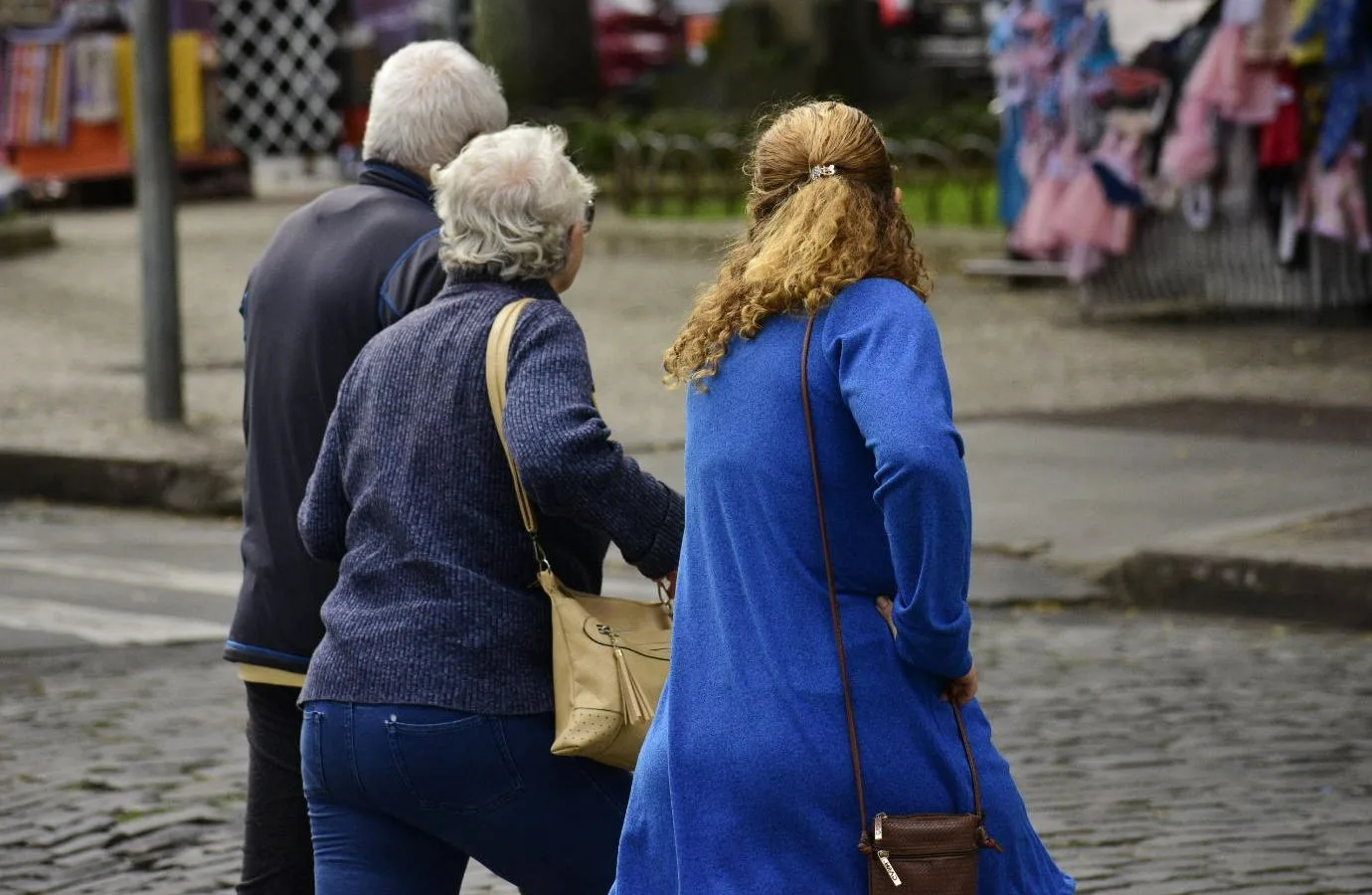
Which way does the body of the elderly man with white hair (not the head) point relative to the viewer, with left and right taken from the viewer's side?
facing away from the viewer and to the right of the viewer

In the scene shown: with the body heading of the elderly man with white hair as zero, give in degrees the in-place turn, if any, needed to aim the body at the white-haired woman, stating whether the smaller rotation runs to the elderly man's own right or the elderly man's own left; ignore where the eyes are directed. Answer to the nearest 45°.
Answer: approximately 135° to the elderly man's own right

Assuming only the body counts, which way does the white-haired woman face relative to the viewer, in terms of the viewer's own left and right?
facing away from the viewer and to the right of the viewer

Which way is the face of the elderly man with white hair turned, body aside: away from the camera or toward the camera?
away from the camera

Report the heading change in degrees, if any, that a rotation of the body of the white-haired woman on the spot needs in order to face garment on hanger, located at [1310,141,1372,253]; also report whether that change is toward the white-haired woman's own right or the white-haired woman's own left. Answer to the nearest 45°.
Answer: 0° — they already face it

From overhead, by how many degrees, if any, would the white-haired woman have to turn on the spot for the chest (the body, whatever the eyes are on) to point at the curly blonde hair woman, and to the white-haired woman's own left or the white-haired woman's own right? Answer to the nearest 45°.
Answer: approximately 90° to the white-haired woman's own right

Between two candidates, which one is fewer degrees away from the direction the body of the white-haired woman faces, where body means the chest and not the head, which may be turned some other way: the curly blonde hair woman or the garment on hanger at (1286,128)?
the garment on hanger

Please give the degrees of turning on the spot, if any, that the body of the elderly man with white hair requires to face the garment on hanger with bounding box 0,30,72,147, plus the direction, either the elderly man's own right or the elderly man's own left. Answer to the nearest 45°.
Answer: approximately 45° to the elderly man's own left

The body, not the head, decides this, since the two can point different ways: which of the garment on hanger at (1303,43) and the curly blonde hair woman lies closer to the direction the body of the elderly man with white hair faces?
the garment on hanger

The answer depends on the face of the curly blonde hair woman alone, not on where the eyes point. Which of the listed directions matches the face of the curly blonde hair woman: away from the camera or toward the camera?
away from the camera

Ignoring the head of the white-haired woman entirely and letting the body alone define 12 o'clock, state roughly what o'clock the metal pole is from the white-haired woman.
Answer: The metal pole is roughly at 10 o'clock from the white-haired woman.
